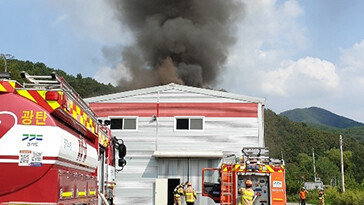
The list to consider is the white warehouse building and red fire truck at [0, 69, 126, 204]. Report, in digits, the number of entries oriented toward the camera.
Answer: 1

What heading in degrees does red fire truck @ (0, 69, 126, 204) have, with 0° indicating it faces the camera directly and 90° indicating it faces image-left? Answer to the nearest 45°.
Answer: approximately 225°

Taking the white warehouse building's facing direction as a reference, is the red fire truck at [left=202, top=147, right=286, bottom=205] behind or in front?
in front

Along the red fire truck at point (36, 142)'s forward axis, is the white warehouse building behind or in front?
in front

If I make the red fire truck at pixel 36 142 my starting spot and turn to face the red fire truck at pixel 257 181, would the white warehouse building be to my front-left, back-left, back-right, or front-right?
front-left

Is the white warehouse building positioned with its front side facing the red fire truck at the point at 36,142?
yes

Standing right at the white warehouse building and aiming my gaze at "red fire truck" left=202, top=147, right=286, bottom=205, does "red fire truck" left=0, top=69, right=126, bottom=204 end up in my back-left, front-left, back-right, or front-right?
front-right

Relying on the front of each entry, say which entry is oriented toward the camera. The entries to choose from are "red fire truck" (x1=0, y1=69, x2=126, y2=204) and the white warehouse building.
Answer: the white warehouse building

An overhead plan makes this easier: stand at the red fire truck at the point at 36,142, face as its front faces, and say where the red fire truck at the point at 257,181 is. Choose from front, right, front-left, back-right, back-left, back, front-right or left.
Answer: front

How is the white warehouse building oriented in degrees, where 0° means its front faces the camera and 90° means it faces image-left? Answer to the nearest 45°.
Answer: approximately 0°
